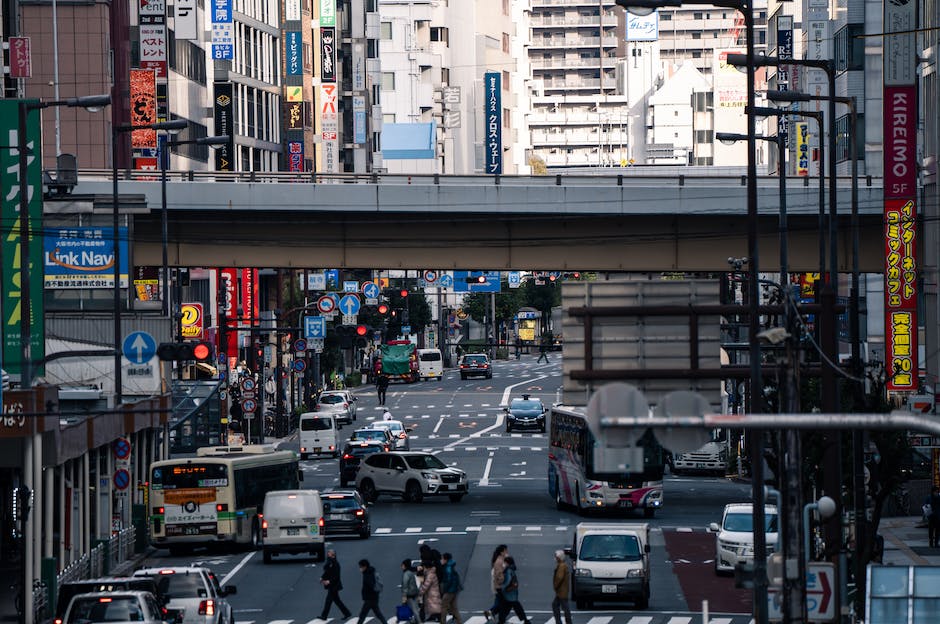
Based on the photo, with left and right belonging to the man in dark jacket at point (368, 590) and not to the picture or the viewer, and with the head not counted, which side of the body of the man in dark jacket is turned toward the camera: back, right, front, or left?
left

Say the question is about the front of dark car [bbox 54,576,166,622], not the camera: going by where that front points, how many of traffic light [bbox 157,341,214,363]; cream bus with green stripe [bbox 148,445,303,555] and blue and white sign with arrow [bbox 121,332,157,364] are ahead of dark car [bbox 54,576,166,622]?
3

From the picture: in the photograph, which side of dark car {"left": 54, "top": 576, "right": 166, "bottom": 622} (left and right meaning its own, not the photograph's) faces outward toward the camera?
back
